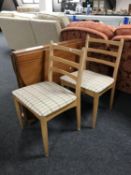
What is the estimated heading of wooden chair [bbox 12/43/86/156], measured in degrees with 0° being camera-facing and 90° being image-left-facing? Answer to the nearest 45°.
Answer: approximately 45°

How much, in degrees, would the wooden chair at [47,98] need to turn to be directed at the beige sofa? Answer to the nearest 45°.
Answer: approximately 135° to its right
